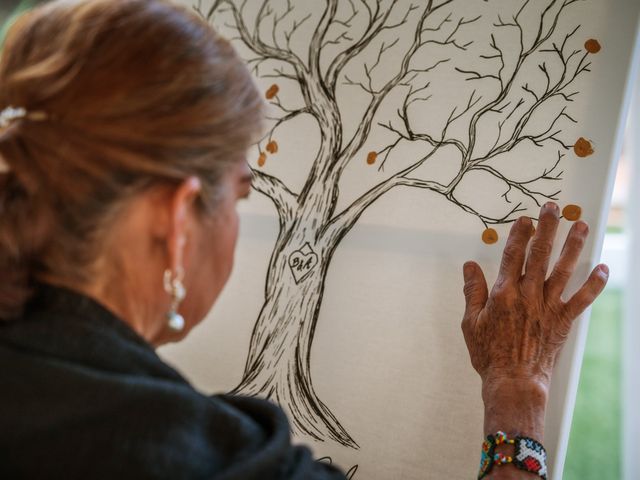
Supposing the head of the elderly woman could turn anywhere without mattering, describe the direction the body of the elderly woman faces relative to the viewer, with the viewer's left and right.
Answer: facing away from the viewer and to the right of the viewer

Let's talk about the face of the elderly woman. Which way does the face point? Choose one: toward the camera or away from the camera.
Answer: away from the camera

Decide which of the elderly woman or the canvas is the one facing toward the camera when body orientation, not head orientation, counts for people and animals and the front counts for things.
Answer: the canvas

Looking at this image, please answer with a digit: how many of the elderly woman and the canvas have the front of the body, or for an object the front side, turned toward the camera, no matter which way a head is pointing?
1

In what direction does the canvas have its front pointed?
toward the camera
